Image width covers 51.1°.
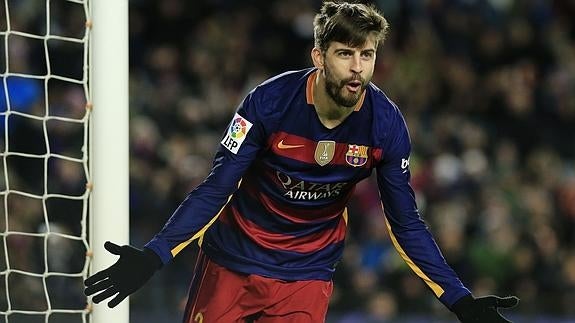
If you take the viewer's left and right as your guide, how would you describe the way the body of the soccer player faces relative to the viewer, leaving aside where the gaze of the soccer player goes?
facing the viewer and to the right of the viewer
